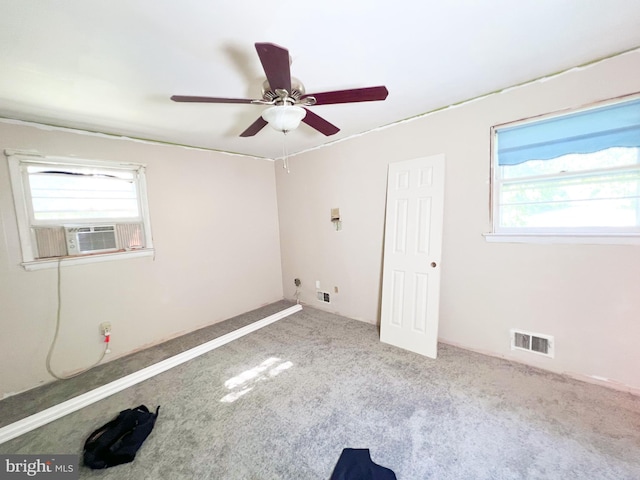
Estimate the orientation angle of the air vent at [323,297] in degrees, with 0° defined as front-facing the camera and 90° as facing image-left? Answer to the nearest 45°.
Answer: approximately 45°

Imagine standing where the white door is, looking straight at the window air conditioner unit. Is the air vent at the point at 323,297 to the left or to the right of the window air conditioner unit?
right

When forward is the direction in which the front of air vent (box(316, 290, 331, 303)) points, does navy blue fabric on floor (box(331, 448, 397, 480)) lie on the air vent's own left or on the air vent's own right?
on the air vent's own left

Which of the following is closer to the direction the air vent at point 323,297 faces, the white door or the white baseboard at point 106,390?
the white baseboard

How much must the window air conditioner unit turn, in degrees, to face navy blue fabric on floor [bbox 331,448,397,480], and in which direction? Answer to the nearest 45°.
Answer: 0° — it already faces it

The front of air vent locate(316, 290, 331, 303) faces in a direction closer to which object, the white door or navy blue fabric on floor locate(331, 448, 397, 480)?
the navy blue fabric on floor

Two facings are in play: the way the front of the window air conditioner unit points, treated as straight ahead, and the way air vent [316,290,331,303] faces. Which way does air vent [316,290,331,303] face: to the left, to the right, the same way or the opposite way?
to the right
